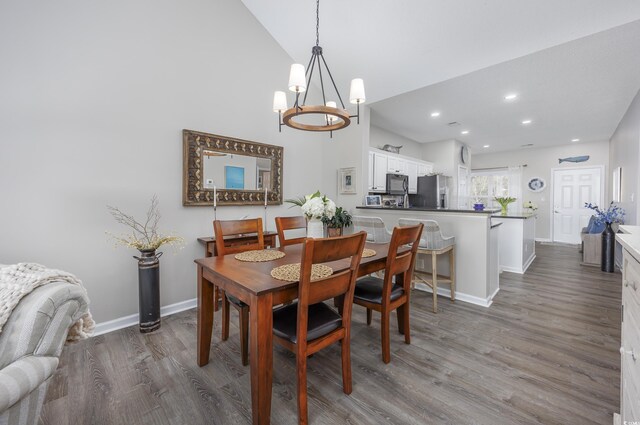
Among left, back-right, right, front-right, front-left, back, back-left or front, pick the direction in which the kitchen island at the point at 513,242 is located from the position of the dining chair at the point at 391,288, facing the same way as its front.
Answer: right

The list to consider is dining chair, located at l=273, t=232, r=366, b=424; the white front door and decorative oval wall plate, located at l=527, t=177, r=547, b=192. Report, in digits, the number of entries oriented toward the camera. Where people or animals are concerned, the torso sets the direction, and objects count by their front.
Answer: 2

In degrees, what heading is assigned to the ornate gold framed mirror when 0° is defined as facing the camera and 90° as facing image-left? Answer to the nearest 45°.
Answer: approximately 315°

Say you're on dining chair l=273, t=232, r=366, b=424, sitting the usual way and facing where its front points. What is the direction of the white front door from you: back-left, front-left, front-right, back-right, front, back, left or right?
right

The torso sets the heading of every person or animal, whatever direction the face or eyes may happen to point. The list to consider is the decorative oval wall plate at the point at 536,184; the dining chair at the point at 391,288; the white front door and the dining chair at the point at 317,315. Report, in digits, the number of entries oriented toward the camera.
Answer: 2

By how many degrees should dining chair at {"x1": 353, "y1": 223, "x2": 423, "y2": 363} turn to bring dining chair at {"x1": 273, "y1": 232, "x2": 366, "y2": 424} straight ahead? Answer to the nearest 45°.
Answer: approximately 90° to its left

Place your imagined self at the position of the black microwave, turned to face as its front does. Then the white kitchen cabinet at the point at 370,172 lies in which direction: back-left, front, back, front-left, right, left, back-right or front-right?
right

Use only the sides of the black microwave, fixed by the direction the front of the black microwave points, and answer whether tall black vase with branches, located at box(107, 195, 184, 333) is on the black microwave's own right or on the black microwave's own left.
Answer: on the black microwave's own right

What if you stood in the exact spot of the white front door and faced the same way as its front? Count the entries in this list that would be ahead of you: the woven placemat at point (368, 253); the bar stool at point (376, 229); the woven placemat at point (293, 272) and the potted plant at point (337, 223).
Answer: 4

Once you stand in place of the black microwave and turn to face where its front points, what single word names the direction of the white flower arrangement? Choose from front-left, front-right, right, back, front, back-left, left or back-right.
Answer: front-right

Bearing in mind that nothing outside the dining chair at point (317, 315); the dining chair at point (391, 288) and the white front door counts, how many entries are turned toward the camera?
1

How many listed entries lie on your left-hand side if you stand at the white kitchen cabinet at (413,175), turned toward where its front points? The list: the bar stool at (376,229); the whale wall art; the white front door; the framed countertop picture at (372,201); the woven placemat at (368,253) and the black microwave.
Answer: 2

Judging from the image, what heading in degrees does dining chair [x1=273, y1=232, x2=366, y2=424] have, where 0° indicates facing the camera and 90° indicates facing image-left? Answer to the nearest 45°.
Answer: approximately 135°

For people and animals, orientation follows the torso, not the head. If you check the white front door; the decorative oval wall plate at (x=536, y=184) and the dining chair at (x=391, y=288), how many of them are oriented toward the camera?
2
